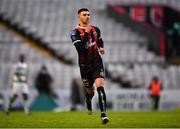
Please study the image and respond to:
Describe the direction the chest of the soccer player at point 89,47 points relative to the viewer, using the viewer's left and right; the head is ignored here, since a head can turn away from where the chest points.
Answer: facing the viewer and to the right of the viewer

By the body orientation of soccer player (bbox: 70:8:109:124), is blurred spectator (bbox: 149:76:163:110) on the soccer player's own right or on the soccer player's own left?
on the soccer player's own left

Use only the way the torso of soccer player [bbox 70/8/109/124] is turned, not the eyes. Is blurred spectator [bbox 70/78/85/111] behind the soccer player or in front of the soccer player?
behind

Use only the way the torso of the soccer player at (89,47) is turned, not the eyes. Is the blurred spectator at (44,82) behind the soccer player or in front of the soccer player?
behind
